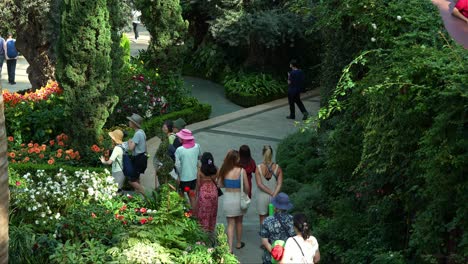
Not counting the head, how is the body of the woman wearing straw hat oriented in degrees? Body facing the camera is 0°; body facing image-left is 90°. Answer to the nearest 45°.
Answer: approximately 90°

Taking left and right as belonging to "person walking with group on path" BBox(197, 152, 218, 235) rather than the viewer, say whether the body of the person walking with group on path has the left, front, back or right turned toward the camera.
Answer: back

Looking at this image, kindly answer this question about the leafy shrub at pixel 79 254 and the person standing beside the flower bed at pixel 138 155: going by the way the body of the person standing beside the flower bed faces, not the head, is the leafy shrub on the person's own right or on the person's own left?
on the person's own left

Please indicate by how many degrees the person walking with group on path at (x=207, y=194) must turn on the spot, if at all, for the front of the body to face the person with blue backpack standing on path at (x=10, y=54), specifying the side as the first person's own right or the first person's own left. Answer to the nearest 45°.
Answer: approximately 45° to the first person's own left

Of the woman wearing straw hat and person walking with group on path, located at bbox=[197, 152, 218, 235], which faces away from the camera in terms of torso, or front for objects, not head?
the person walking with group on path

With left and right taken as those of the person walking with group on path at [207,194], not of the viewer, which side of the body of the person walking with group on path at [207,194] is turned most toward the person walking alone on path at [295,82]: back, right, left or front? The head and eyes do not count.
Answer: front
